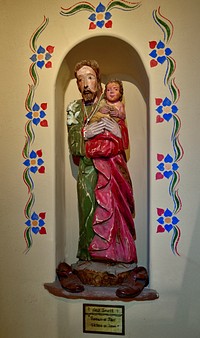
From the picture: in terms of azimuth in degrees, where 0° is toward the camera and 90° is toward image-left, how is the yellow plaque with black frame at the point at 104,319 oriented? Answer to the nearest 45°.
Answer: approximately 0°
